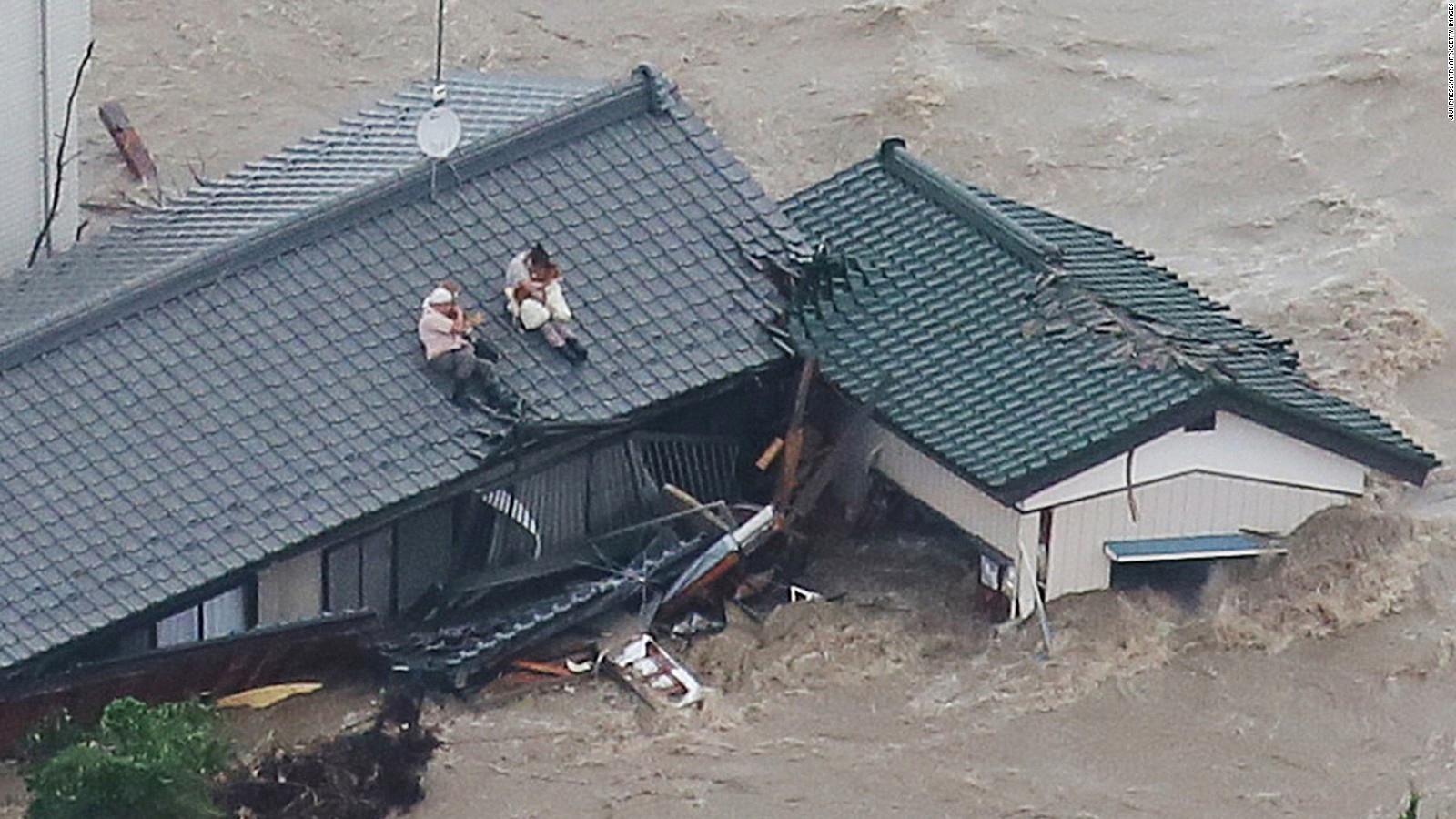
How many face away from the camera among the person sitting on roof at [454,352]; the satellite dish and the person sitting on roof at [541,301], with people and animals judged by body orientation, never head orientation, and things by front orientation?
0

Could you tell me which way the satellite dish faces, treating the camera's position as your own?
facing the viewer

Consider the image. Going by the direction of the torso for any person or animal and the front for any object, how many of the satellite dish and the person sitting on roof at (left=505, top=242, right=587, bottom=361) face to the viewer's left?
0

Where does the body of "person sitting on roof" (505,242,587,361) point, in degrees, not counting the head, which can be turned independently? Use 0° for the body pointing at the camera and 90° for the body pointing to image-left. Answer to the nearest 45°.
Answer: approximately 315°

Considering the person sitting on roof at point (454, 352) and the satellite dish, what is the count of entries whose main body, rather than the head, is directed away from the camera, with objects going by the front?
0

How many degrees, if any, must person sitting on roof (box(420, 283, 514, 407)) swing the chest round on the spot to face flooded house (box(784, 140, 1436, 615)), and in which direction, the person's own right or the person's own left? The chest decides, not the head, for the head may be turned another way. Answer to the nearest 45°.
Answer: approximately 45° to the person's own left

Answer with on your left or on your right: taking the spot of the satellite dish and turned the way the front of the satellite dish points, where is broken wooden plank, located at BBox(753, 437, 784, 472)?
on your left

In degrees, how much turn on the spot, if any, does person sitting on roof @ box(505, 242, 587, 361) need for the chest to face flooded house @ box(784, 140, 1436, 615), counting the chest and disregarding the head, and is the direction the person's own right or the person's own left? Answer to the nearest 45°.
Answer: approximately 45° to the person's own left

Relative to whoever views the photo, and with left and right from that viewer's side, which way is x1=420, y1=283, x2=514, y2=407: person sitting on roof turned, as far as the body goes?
facing the viewer and to the right of the viewer

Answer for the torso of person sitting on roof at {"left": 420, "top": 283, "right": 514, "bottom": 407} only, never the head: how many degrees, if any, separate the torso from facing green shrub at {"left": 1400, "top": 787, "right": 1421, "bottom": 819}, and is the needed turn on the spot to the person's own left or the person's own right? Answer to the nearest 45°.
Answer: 0° — they already face it
